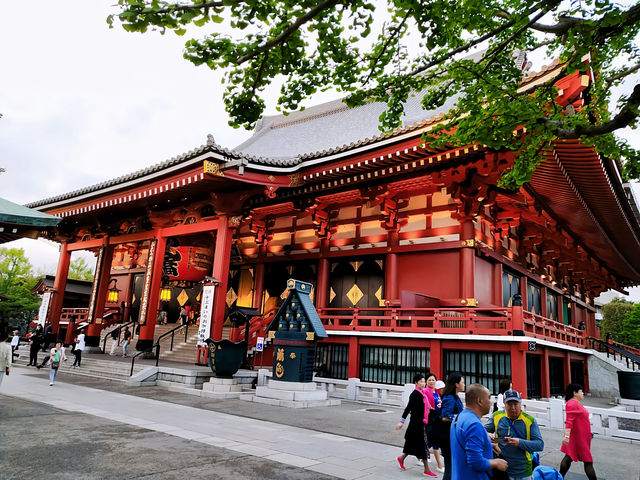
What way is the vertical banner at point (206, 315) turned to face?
toward the camera

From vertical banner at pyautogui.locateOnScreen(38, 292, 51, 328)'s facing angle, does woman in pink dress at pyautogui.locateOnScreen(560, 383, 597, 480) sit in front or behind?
in front

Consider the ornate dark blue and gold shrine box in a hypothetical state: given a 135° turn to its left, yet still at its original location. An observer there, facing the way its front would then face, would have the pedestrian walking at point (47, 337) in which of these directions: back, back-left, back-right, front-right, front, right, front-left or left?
back-left

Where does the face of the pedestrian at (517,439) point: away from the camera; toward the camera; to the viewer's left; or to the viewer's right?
toward the camera

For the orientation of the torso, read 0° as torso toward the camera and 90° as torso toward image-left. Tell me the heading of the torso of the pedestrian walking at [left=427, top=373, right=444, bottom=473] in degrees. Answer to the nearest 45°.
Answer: approximately 45°

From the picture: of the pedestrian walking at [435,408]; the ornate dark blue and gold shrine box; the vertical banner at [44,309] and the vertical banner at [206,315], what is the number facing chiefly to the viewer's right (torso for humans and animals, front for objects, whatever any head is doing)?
0

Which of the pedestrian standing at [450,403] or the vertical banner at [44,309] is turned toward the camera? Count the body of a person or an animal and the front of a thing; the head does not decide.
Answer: the vertical banner

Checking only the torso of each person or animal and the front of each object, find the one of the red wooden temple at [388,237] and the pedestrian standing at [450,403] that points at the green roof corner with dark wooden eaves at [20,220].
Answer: the red wooden temple

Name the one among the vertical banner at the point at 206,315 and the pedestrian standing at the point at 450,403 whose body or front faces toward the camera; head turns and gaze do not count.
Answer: the vertical banner

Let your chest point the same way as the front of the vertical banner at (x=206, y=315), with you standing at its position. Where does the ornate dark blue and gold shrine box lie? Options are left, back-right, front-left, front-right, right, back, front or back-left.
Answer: front-left

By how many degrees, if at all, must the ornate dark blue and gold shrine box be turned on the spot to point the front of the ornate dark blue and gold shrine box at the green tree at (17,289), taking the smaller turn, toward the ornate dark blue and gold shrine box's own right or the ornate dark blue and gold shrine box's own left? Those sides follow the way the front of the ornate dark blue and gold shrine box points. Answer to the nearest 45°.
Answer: approximately 90° to the ornate dark blue and gold shrine box's own right

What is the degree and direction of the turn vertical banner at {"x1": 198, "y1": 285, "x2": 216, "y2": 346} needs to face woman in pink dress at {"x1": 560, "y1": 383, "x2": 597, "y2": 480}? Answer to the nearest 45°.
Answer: approximately 45° to its left

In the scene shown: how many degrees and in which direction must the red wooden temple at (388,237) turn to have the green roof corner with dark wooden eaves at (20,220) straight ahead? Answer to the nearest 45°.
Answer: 0° — it already faces it

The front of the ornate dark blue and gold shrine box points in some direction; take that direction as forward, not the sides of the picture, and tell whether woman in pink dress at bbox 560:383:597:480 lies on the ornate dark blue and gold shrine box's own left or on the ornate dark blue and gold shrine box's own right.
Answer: on the ornate dark blue and gold shrine box's own left
